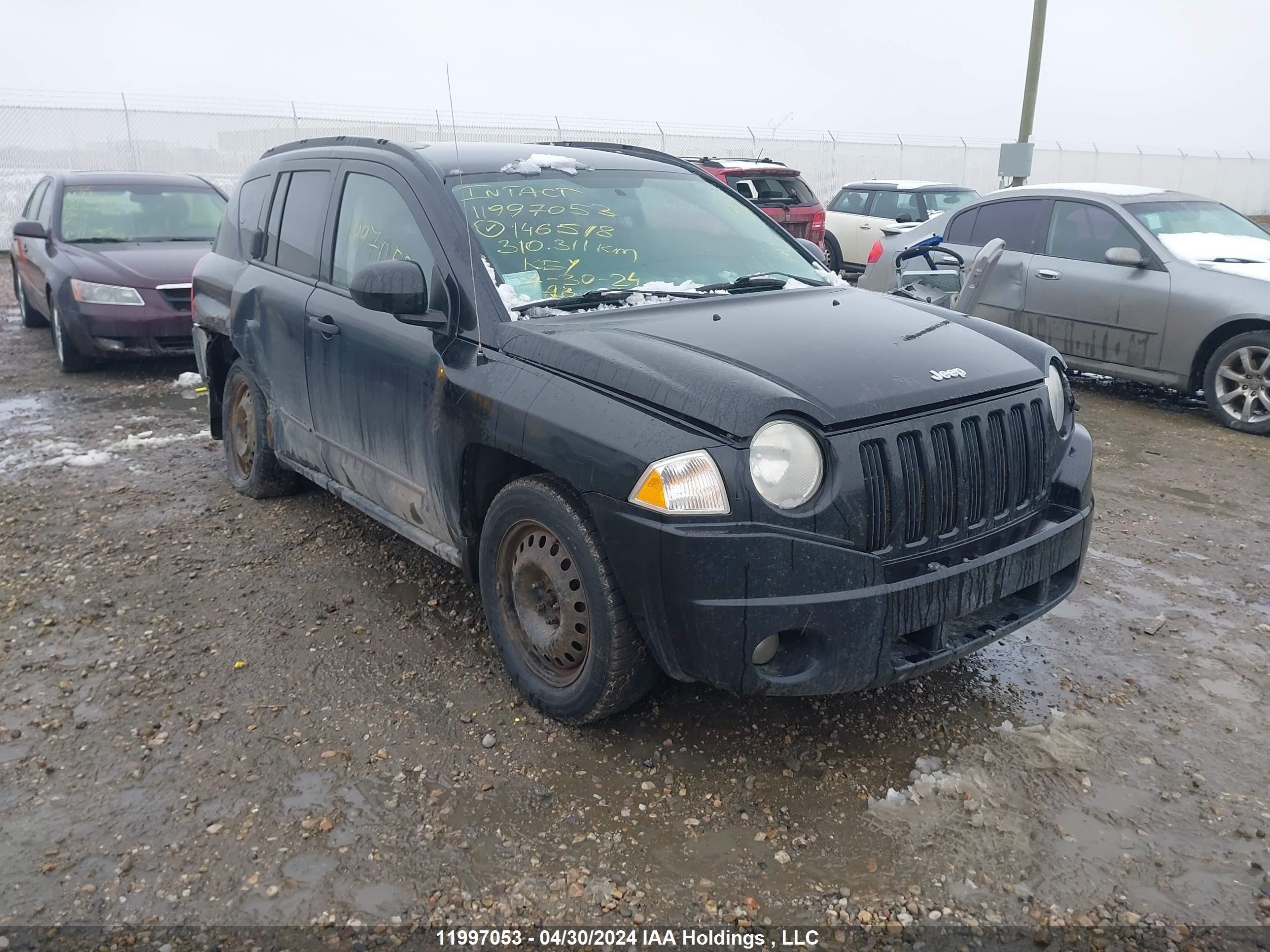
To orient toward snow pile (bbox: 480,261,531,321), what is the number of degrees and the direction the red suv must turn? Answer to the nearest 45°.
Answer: approximately 135° to its left

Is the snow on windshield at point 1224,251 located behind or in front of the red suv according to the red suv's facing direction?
behind

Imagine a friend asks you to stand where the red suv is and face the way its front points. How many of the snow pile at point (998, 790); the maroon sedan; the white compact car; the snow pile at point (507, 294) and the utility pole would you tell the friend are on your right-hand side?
2

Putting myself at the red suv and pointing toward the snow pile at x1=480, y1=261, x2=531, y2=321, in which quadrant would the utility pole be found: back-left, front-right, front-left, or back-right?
back-left

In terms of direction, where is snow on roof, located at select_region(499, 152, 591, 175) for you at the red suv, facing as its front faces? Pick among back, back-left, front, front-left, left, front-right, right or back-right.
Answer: back-left

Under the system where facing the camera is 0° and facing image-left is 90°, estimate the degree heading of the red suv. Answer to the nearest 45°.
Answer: approximately 135°

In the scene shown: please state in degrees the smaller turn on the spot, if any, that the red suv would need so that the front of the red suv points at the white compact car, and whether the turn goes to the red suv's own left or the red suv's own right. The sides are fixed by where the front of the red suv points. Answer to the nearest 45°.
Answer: approximately 90° to the red suv's own right

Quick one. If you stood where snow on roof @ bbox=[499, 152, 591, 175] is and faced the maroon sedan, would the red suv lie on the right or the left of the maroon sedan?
right

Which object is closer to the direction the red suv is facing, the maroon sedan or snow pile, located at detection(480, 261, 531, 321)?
the maroon sedan

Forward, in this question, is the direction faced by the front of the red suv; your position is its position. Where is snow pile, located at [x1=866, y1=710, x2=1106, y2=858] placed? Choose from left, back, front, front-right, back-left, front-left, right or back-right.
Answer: back-left

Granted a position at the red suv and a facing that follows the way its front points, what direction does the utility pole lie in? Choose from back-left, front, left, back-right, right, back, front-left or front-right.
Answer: right

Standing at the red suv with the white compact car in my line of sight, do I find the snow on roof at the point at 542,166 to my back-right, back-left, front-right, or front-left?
back-right
